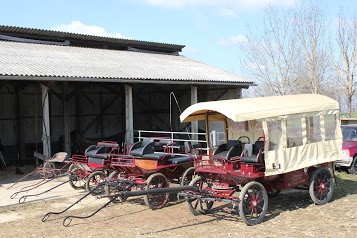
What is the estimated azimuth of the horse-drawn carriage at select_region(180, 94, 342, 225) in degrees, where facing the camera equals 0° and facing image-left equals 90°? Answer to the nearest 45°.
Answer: approximately 45°
